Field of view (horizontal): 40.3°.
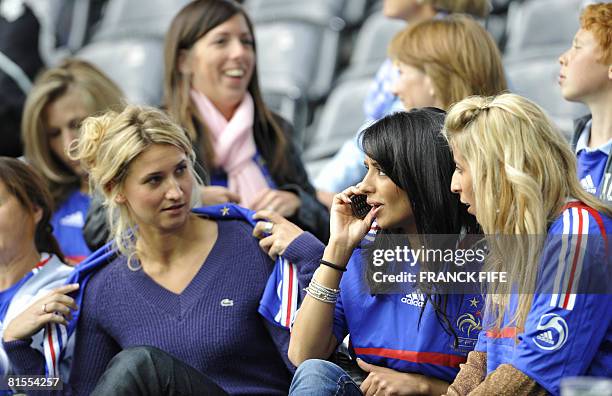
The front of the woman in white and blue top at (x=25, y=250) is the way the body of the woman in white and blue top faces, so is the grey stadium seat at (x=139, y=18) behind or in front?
behind

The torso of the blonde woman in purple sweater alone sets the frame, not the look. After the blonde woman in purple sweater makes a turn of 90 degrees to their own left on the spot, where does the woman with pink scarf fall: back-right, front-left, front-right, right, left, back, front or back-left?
left

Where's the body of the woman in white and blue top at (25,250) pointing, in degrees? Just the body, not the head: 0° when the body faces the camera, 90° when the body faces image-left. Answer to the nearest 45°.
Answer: approximately 45°

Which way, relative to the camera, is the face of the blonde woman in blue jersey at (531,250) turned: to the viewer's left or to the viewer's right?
to the viewer's left

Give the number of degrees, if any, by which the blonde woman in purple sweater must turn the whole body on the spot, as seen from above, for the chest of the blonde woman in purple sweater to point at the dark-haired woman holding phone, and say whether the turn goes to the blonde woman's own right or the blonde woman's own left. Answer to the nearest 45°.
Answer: approximately 45° to the blonde woman's own left

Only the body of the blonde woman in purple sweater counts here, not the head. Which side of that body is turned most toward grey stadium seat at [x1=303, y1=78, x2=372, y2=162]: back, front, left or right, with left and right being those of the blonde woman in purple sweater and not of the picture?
back

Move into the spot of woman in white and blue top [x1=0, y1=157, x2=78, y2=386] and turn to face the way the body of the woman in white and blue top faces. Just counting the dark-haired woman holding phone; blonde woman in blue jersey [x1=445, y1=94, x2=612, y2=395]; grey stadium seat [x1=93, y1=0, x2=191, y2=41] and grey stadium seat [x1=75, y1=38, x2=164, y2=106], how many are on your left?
2

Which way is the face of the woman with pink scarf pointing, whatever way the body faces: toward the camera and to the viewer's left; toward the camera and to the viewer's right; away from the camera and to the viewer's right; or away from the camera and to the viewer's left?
toward the camera and to the viewer's right

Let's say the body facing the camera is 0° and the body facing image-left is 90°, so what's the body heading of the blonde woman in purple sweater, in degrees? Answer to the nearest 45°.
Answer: approximately 0°

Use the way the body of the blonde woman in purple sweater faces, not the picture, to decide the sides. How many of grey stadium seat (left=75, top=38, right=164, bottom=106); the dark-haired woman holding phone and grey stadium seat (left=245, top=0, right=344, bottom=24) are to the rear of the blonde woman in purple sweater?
2

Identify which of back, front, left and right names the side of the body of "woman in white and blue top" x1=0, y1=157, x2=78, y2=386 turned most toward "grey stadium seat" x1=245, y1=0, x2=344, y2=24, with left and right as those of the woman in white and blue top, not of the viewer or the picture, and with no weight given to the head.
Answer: back

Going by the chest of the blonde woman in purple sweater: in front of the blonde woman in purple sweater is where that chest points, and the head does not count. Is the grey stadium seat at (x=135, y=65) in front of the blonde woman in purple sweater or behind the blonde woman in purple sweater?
behind

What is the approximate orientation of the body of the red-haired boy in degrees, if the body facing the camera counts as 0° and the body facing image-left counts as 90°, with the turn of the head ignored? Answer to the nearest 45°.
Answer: approximately 45°

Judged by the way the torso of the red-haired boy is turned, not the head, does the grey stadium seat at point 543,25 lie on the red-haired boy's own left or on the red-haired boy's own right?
on the red-haired boy's own right
